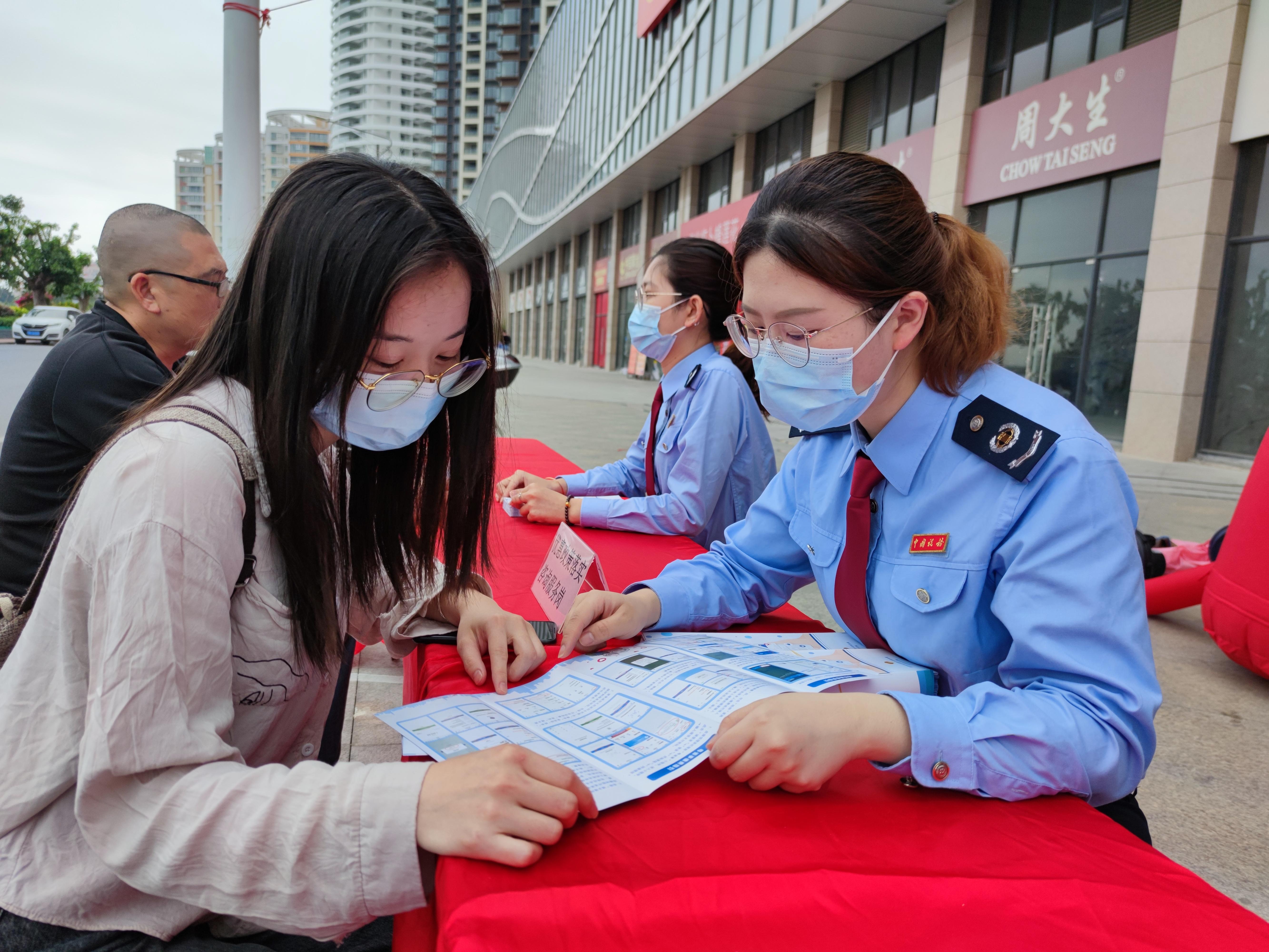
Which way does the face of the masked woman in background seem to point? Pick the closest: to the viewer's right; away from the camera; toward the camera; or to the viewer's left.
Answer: to the viewer's left

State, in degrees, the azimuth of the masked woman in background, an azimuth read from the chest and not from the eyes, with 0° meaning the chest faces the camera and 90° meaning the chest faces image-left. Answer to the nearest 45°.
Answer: approximately 90°

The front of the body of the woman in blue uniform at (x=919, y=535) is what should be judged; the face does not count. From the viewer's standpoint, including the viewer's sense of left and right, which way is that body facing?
facing the viewer and to the left of the viewer

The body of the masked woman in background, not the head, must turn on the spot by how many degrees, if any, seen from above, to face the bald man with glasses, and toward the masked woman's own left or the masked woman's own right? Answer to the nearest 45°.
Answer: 0° — they already face them

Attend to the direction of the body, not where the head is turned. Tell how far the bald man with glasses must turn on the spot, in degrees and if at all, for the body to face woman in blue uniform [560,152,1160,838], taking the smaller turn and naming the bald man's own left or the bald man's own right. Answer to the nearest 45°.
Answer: approximately 45° to the bald man's own right

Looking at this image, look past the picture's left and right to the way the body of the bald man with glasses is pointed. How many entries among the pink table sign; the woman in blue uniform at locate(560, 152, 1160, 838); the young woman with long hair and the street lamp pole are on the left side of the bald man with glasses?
1

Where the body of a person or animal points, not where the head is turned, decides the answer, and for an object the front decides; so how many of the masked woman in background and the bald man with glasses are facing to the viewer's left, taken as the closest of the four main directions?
1

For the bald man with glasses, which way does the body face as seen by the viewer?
to the viewer's right

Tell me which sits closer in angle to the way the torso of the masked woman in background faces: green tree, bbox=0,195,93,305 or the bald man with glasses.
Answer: the bald man with glasses

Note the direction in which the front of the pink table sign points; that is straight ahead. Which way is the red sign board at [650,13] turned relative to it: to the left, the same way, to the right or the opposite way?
the same way

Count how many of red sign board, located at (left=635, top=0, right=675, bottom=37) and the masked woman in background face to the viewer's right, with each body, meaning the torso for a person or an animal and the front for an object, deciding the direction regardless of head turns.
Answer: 0

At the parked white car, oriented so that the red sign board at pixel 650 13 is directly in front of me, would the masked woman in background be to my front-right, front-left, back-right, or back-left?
front-right

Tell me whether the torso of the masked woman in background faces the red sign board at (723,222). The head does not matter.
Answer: no

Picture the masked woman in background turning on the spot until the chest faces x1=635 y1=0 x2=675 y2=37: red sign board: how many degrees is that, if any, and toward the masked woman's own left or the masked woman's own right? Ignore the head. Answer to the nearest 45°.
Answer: approximately 90° to the masked woman's own right

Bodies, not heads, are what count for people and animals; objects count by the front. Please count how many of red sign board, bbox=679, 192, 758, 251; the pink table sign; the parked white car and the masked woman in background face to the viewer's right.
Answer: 0

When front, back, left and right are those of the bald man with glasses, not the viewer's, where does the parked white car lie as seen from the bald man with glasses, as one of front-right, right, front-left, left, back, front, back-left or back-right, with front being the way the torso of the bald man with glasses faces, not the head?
left

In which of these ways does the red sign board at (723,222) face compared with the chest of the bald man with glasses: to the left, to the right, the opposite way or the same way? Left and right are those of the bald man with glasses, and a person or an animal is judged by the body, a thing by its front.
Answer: the opposite way
